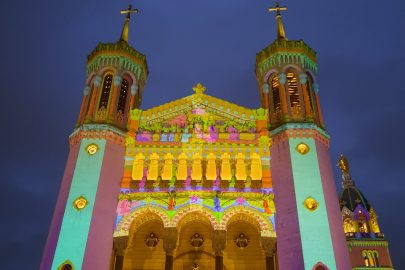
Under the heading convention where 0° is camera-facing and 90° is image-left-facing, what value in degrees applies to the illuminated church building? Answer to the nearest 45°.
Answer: approximately 0°
